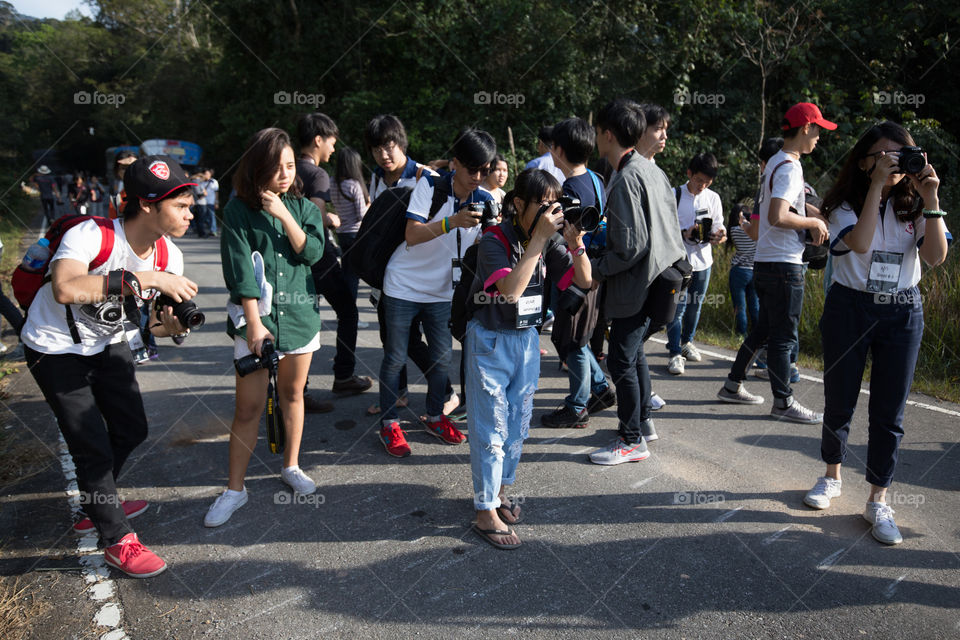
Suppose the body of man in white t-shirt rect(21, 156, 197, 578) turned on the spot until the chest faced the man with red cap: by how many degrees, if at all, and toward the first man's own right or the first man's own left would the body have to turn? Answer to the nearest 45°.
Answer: approximately 45° to the first man's own left

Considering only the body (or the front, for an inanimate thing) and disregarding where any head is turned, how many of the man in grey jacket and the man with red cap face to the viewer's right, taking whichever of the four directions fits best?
1

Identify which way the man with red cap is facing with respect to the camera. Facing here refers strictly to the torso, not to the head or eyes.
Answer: to the viewer's right

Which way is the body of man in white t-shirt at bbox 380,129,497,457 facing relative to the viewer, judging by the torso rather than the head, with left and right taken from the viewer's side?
facing the viewer and to the right of the viewer

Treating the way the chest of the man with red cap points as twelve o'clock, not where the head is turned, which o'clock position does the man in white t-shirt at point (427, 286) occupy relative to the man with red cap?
The man in white t-shirt is roughly at 5 o'clock from the man with red cap.

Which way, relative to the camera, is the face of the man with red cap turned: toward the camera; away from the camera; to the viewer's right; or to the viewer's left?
to the viewer's right

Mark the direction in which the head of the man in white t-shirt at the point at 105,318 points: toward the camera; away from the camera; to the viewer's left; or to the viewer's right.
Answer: to the viewer's right
